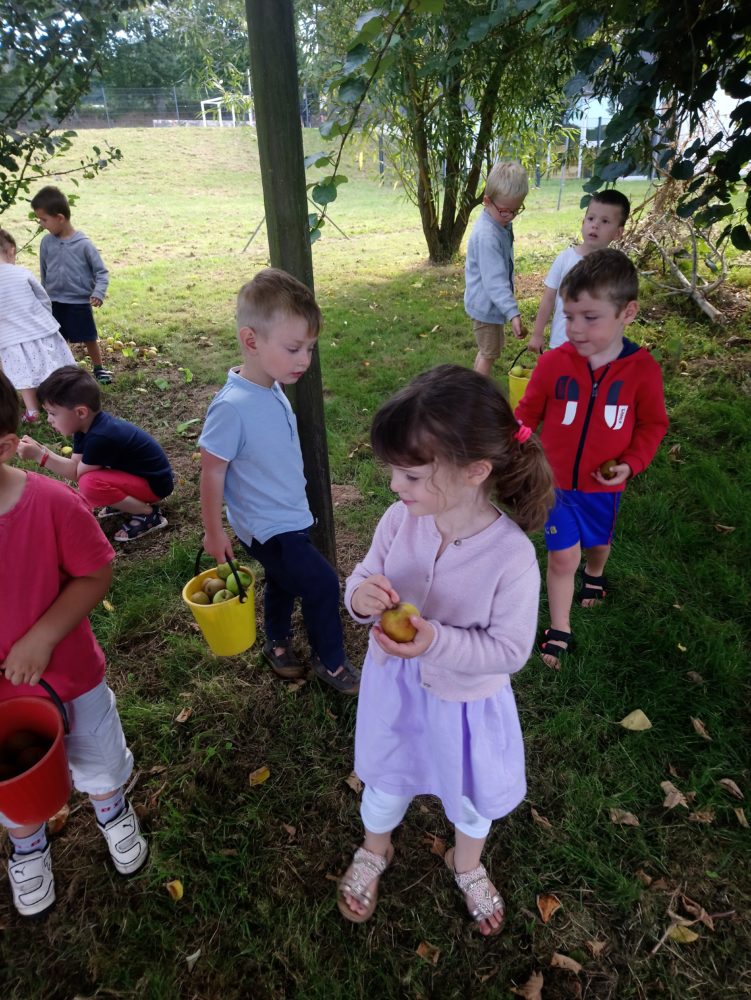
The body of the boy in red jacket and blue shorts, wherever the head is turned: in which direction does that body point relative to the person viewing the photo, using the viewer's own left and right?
facing the viewer and to the left of the viewer

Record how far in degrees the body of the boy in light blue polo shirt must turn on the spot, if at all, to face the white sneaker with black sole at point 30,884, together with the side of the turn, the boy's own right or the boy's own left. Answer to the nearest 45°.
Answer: approximately 90° to the boy's own right

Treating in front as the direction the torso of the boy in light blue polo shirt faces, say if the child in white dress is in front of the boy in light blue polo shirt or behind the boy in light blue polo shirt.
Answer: behind

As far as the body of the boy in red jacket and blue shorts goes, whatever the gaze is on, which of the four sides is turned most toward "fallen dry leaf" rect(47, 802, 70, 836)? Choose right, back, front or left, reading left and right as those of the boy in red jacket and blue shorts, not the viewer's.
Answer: front

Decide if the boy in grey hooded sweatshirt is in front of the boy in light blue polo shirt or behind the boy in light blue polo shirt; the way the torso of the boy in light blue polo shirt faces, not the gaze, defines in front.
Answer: behind

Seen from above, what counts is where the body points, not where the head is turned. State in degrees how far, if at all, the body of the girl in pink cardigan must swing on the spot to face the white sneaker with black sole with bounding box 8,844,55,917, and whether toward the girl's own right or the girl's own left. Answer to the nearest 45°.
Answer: approximately 45° to the girl's own right

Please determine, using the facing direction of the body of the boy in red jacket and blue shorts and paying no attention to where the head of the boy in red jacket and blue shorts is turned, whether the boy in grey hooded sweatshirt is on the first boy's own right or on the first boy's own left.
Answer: on the first boy's own right

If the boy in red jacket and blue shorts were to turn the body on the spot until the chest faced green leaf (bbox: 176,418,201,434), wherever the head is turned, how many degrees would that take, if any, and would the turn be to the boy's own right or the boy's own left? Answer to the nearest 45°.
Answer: approximately 90° to the boy's own right

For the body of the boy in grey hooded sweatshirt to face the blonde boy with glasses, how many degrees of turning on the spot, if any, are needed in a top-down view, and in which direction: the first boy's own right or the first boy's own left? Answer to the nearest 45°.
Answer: approximately 90° to the first boy's own left

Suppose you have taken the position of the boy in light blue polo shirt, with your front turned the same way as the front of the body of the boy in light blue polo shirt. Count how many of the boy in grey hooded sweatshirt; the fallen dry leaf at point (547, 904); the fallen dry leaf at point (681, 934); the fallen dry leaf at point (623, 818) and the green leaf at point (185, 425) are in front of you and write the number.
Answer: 3

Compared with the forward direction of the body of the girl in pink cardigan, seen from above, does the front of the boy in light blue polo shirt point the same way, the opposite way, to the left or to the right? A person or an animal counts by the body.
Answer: to the left
